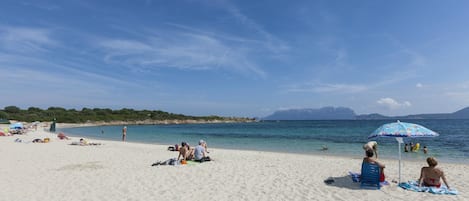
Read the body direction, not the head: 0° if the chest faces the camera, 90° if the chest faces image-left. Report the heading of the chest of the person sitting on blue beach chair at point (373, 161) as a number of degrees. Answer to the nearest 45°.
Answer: approximately 180°

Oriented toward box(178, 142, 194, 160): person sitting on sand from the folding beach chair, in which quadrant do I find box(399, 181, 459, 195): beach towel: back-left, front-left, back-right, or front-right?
back-right

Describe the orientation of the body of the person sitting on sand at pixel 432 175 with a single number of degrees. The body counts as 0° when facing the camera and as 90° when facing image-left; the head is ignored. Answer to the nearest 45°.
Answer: approximately 180°

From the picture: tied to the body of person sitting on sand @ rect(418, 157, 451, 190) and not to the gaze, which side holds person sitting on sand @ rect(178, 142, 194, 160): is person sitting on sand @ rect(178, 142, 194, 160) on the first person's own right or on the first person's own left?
on the first person's own left

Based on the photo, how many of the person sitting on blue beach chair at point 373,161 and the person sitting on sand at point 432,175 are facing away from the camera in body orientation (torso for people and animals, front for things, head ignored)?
2

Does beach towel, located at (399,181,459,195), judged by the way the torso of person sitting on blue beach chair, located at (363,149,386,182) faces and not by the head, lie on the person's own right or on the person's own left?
on the person's own right

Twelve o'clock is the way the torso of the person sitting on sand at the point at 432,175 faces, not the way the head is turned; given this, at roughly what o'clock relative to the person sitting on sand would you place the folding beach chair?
The folding beach chair is roughly at 8 o'clock from the person sitting on sand.

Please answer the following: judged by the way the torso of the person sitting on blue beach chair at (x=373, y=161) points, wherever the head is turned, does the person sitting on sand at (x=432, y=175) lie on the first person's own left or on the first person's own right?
on the first person's own right

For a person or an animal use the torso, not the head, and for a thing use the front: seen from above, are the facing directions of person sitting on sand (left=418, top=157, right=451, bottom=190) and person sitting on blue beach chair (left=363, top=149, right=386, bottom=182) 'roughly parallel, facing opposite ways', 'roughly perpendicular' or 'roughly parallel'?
roughly parallel

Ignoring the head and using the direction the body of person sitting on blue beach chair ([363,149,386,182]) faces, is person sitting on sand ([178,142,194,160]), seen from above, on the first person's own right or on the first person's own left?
on the first person's own left
